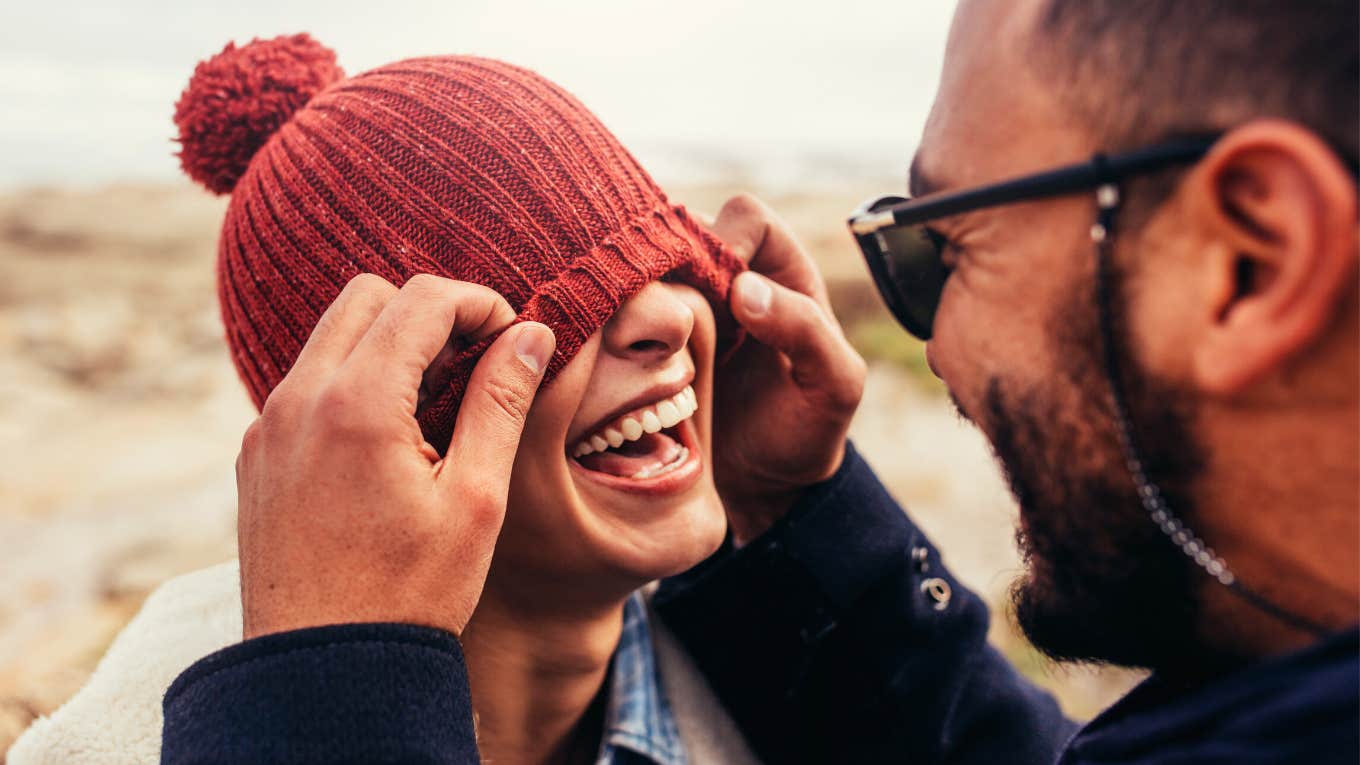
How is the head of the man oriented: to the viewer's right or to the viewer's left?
to the viewer's left

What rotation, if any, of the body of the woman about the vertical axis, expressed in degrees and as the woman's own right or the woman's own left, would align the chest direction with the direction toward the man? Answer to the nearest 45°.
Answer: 0° — they already face them

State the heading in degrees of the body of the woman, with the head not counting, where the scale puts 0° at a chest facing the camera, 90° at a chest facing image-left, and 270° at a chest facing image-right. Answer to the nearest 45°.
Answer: approximately 315°

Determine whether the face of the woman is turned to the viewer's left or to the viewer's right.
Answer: to the viewer's right
